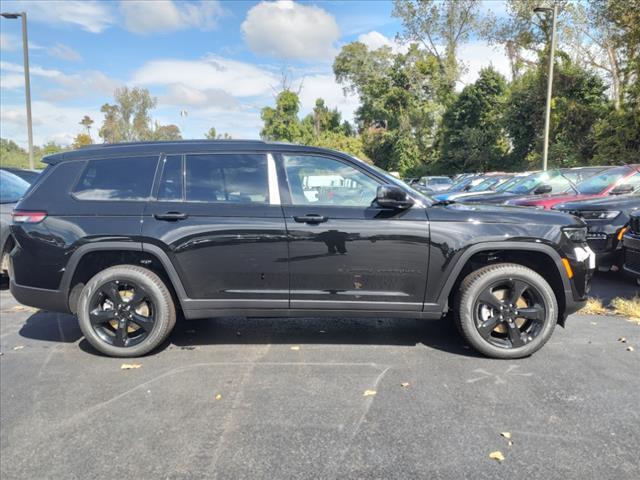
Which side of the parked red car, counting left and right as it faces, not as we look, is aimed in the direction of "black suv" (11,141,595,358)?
front

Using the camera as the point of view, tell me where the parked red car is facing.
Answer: facing the viewer and to the left of the viewer

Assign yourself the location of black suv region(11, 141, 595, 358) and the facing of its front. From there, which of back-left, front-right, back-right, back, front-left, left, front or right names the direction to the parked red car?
front-left

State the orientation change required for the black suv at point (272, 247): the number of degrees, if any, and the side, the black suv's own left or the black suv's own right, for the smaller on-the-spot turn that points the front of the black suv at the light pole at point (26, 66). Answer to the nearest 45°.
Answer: approximately 135° to the black suv's own left

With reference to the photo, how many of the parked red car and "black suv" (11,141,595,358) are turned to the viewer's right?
1

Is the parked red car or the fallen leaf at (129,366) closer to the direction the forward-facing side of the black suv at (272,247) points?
the parked red car

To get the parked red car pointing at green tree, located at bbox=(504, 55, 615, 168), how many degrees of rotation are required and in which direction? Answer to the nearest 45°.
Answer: approximately 135° to its right

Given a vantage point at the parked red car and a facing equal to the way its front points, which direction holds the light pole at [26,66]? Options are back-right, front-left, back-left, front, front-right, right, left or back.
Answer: front-right

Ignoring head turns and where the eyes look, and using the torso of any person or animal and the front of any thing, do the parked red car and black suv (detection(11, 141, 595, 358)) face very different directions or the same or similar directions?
very different directions

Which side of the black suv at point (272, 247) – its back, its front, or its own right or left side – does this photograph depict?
right
